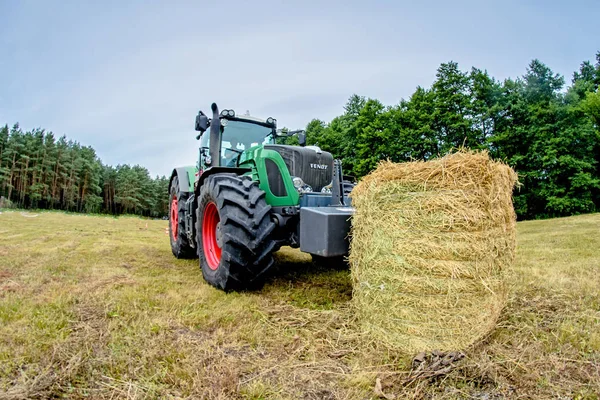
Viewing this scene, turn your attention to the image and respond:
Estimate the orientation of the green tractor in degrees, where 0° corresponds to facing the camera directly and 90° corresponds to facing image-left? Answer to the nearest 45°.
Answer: approximately 315°

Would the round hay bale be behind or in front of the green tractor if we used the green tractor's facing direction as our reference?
in front
